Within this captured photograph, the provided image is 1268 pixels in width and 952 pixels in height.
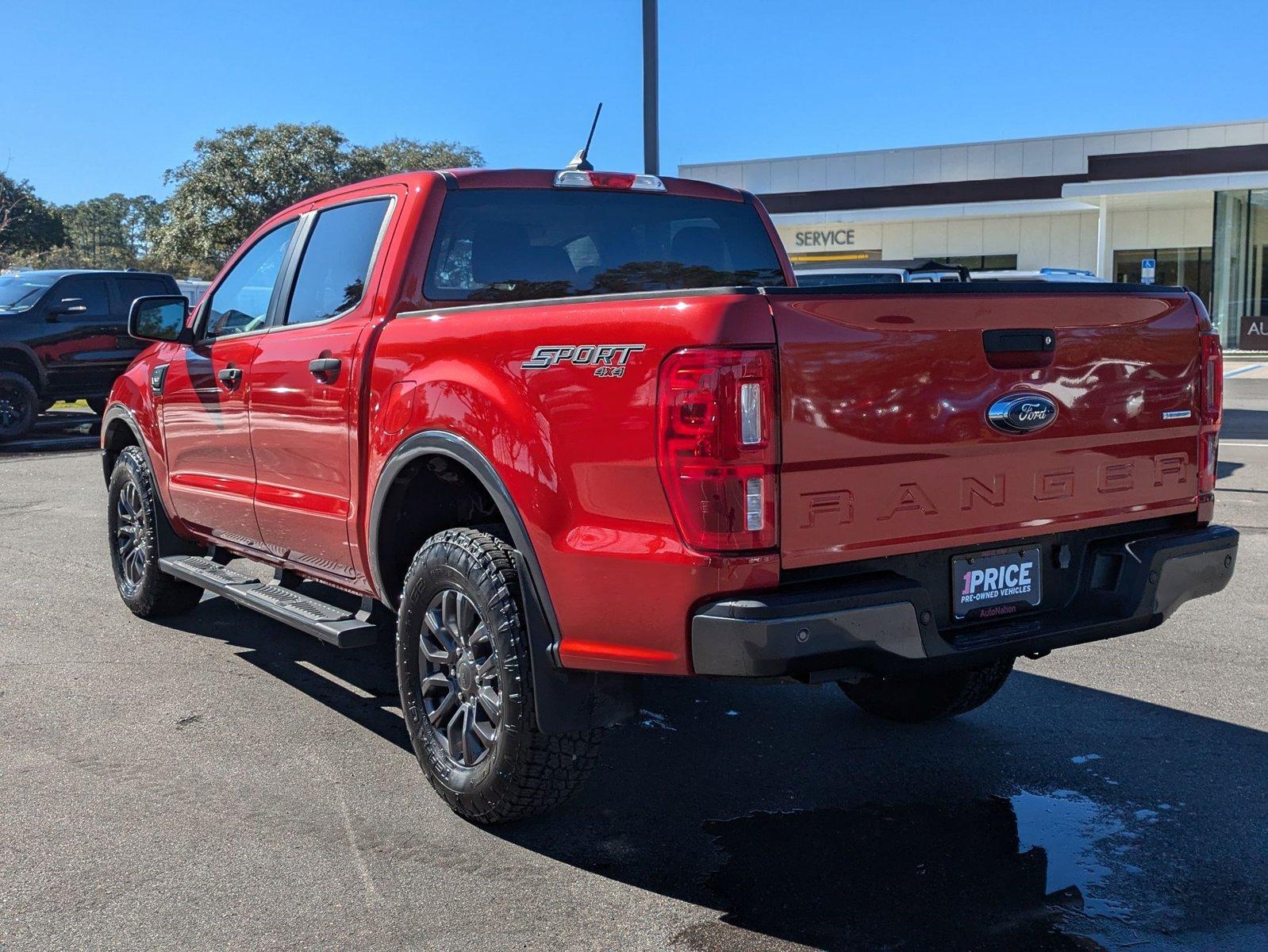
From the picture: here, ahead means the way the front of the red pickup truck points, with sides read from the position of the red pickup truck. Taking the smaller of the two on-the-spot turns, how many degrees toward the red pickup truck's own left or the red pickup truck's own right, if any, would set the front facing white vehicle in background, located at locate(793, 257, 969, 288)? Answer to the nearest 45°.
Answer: approximately 45° to the red pickup truck's own right

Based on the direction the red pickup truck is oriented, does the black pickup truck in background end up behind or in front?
in front

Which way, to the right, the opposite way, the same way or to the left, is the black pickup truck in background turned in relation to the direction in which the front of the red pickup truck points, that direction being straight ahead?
to the left

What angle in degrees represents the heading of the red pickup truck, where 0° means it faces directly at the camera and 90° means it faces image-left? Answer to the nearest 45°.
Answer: approximately 135°

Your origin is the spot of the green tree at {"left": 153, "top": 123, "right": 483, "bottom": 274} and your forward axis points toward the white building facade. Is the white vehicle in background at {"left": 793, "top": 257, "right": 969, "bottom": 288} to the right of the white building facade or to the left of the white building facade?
right

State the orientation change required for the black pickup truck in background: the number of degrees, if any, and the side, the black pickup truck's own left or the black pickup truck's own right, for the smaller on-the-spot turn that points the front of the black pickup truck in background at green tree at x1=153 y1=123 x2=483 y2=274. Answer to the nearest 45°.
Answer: approximately 135° to the black pickup truck's own right

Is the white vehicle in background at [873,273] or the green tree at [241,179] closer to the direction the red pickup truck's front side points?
the green tree

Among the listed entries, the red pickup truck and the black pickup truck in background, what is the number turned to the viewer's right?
0

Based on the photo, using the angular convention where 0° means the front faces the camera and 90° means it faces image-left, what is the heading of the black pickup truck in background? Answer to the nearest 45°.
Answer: approximately 45°

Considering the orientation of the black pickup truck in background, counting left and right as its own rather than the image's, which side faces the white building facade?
back

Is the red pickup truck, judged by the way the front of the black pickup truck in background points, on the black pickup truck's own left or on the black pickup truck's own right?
on the black pickup truck's own left
